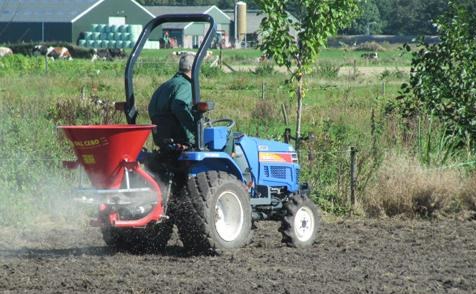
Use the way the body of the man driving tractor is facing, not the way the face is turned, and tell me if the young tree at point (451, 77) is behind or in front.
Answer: in front

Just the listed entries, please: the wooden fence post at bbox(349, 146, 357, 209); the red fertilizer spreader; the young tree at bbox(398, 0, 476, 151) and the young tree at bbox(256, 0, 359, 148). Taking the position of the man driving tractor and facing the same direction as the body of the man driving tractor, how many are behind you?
1

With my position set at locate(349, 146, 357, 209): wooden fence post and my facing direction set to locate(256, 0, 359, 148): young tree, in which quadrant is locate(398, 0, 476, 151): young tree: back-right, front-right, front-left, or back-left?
front-right

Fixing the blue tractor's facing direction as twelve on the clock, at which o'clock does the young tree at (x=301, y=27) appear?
The young tree is roughly at 11 o'clock from the blue tractor.

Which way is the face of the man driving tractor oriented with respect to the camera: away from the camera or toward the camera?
away from the camera

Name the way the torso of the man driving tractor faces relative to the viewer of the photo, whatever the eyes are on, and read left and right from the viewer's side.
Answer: facing away from the viewer and to the right of the viewer

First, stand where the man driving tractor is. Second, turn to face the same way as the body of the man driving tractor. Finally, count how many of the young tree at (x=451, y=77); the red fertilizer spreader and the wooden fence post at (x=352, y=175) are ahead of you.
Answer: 2

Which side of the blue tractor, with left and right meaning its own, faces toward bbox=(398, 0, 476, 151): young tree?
front

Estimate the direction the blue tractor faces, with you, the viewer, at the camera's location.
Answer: facing away from the viewer and to the right of the viewer

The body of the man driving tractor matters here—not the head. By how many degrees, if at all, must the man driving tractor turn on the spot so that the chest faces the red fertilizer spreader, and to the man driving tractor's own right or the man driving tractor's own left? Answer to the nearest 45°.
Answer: approximately 180°
